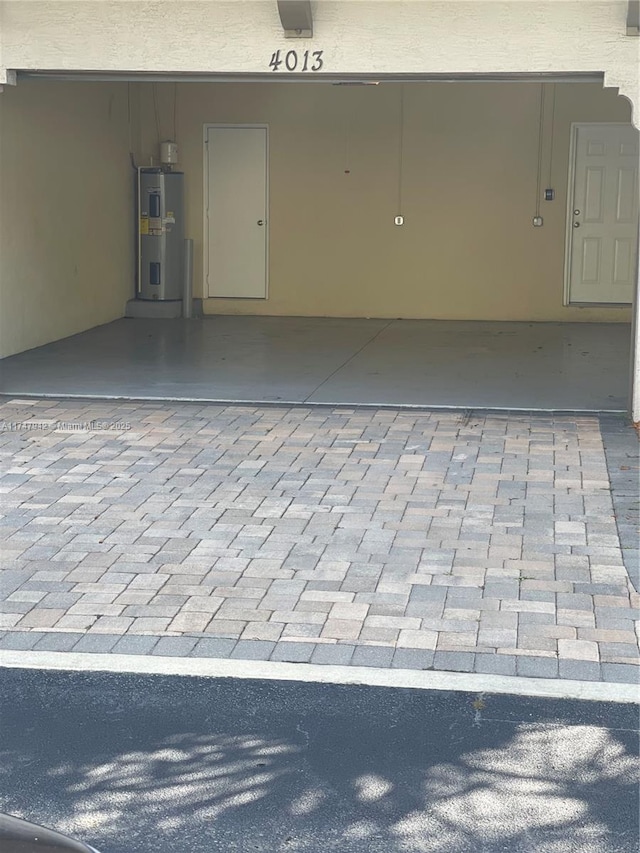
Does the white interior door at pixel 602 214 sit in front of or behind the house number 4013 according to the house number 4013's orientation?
behind

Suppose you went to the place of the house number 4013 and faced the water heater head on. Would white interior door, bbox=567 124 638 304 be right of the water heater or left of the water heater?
right

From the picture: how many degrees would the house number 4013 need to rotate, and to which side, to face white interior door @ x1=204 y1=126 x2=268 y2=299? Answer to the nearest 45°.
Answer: approximately 180°

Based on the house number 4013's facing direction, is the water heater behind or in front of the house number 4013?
behind

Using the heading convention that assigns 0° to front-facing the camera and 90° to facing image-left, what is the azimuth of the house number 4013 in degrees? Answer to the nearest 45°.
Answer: approximately 0°
